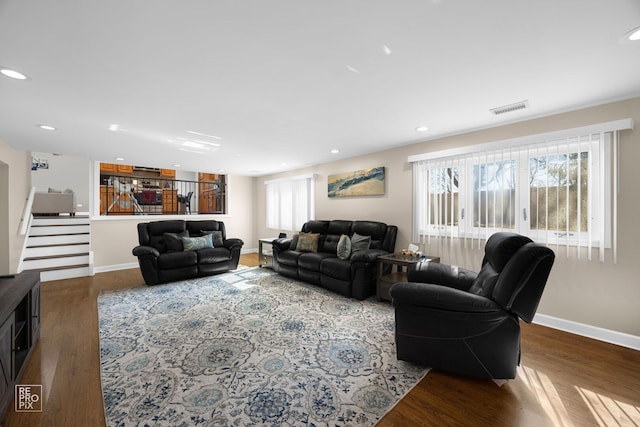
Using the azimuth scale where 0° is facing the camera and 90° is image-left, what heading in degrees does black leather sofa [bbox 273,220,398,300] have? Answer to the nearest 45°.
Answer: approximately 45°

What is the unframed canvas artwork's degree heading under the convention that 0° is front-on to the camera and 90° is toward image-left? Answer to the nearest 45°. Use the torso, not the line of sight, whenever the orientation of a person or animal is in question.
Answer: approximately 45°

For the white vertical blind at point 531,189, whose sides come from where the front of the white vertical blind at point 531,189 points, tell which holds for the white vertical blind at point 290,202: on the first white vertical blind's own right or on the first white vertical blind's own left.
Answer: on the first white vertical blind's own right

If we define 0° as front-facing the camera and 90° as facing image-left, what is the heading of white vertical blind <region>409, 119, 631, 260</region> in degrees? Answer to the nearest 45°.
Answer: approximately 45°
